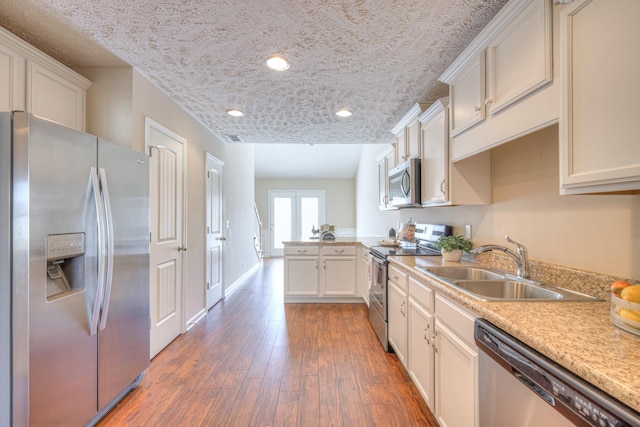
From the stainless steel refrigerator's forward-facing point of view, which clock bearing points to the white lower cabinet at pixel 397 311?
The white lower cabinet is roughly at 11 o'clock from the stainless steel refrigerator.

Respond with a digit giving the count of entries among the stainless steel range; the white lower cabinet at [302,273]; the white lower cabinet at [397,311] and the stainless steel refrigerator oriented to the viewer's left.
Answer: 2

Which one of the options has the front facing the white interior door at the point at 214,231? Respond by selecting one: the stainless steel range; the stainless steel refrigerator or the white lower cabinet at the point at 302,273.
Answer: the stainless steel range

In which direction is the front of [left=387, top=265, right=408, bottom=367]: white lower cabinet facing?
to the viewer's left

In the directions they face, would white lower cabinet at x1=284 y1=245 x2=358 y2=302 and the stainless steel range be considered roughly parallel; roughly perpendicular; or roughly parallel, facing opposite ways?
roughly perpendicular

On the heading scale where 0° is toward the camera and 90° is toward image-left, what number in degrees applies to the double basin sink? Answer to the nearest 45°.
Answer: approximately 45°

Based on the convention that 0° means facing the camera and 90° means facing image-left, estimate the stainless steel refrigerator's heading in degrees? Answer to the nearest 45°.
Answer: approximately 315°

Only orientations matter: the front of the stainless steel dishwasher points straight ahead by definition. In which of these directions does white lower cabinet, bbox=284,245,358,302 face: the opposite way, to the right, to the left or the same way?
to the left

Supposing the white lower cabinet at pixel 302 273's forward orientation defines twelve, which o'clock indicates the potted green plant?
The potted green plant is roughly at 11 o'clock from the white lower cabinet.

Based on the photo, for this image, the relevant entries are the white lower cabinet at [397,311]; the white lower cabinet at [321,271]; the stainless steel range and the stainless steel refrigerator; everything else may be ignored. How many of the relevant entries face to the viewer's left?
2

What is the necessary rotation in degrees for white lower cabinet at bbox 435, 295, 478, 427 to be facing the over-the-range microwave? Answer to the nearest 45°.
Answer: approximately 135° to its right

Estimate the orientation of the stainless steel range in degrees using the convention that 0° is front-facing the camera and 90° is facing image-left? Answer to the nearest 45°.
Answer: approximately 90°
